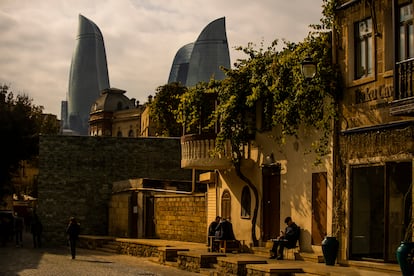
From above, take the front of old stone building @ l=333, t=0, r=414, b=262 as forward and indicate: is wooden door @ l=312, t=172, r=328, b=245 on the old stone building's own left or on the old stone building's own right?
on the old stone building's own right

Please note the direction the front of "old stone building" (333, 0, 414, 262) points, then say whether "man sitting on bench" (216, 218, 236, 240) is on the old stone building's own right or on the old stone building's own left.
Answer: on the old stone building's own right

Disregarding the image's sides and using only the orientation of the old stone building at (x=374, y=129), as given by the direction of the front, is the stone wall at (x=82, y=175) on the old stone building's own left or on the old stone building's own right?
on the old stone building's own right

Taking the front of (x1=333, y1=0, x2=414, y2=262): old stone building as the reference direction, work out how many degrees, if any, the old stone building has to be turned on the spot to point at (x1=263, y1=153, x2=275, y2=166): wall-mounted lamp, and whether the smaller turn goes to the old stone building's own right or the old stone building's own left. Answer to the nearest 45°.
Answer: approximately 90° to the old stone building's own right

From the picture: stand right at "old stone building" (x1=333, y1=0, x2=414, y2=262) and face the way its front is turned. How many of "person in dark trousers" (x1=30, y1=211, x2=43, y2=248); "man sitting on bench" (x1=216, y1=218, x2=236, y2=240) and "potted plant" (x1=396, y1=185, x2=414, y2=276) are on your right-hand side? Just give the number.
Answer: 2

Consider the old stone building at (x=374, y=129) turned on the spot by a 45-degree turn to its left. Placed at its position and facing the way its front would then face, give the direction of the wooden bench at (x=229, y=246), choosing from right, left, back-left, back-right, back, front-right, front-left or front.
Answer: back-right

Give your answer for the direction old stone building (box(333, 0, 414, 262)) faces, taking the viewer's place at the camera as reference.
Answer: facing the viewer and to the left of the viewer

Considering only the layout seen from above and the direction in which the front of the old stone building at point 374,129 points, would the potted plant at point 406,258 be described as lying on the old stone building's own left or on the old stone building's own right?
on the old stone building's own left

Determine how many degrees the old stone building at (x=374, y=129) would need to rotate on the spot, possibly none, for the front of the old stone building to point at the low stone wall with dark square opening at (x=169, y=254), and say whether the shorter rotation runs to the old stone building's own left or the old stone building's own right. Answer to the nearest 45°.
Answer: approximately 90° to the old stone building's own right

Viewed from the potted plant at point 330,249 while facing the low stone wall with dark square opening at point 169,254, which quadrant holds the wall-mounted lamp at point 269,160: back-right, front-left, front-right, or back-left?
front-right

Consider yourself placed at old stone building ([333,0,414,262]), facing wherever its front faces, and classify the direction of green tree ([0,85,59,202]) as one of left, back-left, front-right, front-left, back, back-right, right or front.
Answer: right
